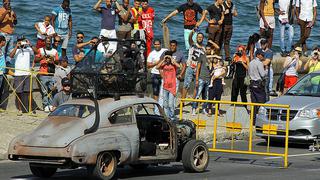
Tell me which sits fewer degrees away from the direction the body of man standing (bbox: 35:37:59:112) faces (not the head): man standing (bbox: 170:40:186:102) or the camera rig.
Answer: the camera rig

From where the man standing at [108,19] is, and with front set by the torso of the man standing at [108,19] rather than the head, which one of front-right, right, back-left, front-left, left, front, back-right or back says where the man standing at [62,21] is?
right

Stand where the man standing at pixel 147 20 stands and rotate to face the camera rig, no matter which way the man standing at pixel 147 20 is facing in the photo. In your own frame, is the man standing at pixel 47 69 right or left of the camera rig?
right

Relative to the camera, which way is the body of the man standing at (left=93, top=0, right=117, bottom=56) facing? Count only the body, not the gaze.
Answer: toward the camera

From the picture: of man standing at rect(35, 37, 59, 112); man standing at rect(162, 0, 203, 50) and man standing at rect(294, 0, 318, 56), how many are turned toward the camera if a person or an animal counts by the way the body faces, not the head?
3

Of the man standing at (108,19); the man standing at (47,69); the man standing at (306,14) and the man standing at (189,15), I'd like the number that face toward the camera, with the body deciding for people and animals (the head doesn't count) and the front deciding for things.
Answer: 4

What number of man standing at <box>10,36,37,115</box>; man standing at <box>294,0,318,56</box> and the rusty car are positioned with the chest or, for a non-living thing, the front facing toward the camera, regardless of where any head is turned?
2

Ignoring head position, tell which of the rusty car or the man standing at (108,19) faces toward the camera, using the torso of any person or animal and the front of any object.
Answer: the man standing

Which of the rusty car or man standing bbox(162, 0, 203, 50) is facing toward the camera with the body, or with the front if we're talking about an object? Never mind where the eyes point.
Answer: the man standing

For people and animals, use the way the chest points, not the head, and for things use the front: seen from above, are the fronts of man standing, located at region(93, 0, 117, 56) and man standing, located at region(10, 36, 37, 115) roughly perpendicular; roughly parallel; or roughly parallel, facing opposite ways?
roughly parallel

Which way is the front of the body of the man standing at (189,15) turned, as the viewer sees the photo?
toward the camera

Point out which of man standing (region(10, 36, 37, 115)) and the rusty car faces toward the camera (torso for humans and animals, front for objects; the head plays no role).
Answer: the man standing

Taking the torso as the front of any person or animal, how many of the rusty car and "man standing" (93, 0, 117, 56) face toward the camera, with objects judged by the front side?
1

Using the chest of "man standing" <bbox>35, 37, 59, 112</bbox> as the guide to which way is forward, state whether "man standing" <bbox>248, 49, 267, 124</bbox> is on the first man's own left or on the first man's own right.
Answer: on the first man's own left

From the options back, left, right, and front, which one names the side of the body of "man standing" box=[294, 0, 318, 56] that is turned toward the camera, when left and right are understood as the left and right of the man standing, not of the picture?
front

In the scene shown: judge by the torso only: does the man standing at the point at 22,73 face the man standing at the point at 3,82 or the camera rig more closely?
the camera rig
